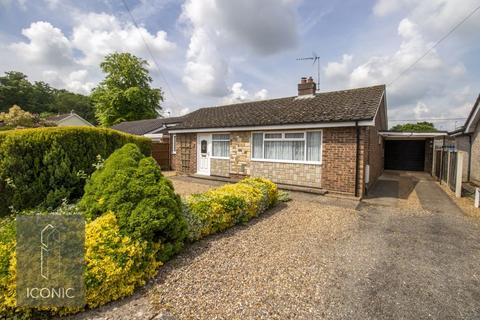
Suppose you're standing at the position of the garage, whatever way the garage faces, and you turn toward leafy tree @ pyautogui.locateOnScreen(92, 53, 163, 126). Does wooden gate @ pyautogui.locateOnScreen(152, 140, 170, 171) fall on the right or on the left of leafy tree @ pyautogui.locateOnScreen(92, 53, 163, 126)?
left

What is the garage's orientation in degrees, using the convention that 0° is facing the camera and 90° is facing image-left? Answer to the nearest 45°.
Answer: approximately 0°

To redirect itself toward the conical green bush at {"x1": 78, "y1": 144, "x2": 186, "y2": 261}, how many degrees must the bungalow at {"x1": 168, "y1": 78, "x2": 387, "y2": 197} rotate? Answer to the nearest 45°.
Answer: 0° — it already faces it

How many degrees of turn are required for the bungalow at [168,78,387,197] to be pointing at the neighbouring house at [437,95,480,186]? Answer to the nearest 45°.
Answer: approximately 135° to its left

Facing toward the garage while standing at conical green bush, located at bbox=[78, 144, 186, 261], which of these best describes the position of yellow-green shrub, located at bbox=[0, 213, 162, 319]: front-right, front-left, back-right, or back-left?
back-right

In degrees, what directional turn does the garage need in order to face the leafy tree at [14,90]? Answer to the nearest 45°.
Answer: approximately 90° to its right

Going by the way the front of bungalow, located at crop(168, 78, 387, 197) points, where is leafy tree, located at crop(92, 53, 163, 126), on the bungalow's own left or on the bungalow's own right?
on the bungalow's own right

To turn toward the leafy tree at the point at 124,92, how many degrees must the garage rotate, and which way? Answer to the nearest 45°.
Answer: approximately 90° to its right
